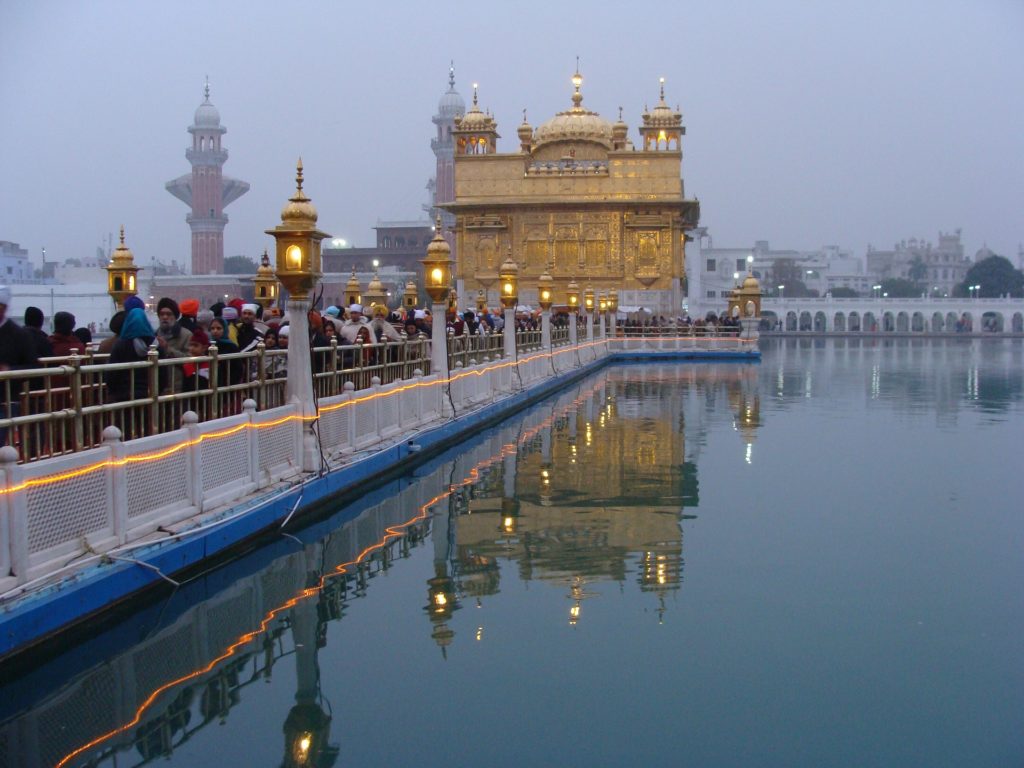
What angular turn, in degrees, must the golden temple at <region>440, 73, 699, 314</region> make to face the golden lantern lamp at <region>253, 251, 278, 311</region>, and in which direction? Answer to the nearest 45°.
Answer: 0° — it already faces it

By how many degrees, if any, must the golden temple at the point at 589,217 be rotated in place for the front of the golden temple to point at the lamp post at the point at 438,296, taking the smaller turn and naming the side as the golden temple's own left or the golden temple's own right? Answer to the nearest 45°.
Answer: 0° — it already faces it

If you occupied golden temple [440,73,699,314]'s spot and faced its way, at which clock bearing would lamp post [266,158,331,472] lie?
The lamp post is roughly at 12 o'clock from the golden temple.

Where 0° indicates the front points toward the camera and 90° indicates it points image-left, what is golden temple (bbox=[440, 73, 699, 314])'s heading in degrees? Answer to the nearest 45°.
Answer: approximately 0°

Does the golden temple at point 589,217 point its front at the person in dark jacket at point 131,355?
yes

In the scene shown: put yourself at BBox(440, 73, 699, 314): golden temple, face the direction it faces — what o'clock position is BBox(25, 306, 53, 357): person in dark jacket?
The person in dark jacket is roughly at 12 o'clock from the golden temple.

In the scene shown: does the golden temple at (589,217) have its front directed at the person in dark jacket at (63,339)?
yes

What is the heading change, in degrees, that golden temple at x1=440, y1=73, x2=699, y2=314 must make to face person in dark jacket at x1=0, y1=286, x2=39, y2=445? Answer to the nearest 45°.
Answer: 0° — it already faces them

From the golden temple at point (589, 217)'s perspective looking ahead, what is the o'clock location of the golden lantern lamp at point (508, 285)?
The golden lantern lamp is roughly at 12 o'clock from the golden temple.
